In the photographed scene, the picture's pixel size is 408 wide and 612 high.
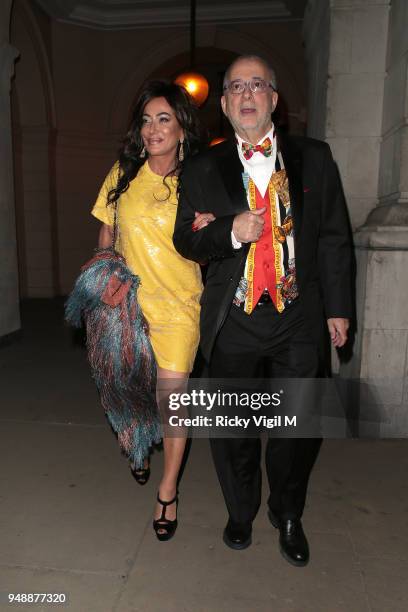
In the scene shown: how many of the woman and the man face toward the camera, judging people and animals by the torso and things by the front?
2

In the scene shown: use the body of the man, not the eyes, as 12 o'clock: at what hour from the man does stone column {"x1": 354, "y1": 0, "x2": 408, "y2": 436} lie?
The stone column is roughly at 7 o'clock from the man.

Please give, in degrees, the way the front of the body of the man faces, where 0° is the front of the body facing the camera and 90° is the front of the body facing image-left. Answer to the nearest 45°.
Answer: approximately 0°

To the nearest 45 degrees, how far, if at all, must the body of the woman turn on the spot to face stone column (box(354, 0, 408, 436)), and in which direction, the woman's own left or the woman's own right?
approximately 135° to the woman's own left

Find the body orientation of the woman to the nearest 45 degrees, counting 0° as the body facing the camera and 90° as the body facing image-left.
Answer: approximately 0°
